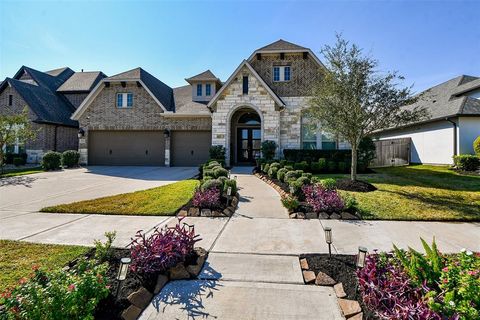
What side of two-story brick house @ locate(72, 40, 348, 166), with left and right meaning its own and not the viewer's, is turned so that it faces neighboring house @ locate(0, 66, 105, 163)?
right

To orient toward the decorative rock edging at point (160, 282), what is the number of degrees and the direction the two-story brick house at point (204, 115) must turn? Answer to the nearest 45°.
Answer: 0° — it already faces it

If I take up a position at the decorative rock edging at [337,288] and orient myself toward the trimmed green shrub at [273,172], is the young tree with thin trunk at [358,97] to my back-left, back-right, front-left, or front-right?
front-right

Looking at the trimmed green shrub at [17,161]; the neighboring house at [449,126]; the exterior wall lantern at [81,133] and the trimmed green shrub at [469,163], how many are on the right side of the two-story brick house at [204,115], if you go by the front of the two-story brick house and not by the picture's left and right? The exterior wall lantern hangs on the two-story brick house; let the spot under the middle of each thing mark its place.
2

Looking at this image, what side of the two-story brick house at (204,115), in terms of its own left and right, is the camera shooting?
front

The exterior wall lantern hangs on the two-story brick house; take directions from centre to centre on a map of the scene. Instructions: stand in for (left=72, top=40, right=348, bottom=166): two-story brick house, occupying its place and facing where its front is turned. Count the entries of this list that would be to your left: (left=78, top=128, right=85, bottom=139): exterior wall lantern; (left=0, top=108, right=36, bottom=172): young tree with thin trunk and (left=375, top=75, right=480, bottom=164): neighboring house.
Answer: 1

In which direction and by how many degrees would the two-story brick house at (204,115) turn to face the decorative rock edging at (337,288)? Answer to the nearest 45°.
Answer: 0° — it already faces it

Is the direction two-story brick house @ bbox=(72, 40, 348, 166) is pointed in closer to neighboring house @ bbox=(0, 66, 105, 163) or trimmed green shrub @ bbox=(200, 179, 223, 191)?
the trimmed green shrub

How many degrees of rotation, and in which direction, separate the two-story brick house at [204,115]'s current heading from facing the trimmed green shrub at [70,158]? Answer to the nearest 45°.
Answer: approximately 90° to its right

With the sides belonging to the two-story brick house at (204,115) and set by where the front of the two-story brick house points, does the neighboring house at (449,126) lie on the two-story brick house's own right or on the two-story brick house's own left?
on the two-story brick house's own left

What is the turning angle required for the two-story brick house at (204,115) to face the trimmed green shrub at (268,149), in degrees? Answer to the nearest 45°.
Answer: approximately 45° to its left

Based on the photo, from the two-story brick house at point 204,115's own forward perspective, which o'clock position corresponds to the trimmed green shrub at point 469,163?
The trimmed green shrub is roughly at 10 o'clock from the two-story brick house.

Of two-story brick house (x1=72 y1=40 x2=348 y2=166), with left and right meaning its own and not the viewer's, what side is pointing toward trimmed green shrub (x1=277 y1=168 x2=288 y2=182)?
front

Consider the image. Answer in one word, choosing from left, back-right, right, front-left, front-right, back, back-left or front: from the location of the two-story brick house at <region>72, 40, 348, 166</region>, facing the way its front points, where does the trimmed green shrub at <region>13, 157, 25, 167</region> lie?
right
